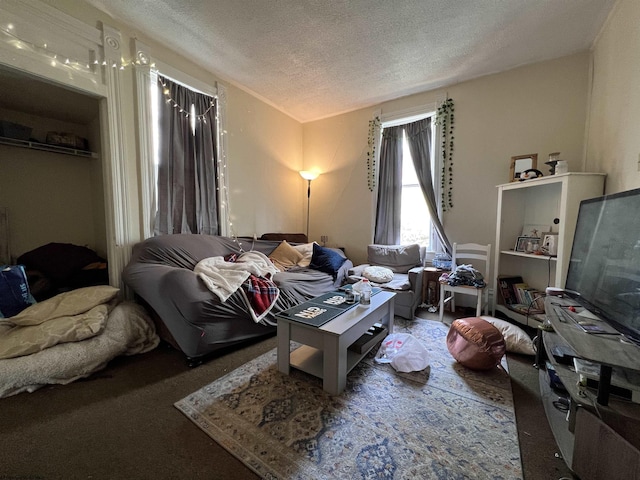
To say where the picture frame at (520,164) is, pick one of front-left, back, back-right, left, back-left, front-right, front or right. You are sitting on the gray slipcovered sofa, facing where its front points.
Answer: front-left

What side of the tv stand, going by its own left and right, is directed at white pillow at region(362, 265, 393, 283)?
right

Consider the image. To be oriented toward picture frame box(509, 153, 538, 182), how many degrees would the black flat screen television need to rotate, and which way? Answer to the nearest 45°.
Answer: approximately 90° to its right

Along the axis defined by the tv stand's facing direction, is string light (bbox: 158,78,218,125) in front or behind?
in front

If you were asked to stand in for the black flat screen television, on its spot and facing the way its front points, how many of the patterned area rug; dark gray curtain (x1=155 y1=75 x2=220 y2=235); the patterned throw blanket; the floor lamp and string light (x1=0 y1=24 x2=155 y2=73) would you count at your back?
0

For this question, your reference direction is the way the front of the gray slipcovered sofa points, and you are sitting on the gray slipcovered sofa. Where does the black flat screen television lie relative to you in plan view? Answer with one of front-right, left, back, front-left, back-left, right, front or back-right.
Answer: front

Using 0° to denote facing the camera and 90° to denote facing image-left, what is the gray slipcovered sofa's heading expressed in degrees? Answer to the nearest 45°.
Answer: approximately 315°

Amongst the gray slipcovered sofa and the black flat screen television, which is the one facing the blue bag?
the black flat screen television

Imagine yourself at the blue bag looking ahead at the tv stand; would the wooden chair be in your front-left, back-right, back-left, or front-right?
front-left

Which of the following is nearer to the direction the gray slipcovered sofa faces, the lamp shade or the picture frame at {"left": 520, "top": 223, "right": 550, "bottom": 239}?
the picture frame

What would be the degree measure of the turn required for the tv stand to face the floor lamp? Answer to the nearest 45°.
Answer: approximately 45° to its right

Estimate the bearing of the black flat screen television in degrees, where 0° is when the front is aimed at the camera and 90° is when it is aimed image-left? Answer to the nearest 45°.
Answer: approximately 45°

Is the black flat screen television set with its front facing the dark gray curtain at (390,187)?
no

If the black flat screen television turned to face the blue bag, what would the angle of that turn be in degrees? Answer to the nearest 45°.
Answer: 0° — it already faces it

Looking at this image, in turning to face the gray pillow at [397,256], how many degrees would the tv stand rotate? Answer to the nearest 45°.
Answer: approximately 90° to its right

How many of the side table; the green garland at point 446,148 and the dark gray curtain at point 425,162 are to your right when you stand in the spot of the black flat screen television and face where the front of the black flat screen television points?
3

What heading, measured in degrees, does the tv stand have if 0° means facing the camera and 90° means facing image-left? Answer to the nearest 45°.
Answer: approximately 45°

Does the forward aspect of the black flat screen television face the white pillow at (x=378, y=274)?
no

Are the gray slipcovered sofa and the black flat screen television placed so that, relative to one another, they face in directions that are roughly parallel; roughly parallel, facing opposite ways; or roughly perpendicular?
roughly parallel, facing opposite ways

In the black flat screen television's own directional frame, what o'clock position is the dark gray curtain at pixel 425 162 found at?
The dark gray curtain is roughly at 3 o'clock from the black flat screen television.

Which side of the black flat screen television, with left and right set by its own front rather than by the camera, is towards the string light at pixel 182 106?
front

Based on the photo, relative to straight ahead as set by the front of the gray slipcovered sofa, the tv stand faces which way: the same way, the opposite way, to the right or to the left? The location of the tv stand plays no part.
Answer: the opposite way
